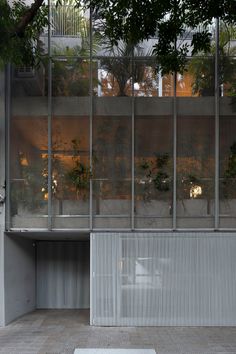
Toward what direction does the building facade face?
toward the camera
